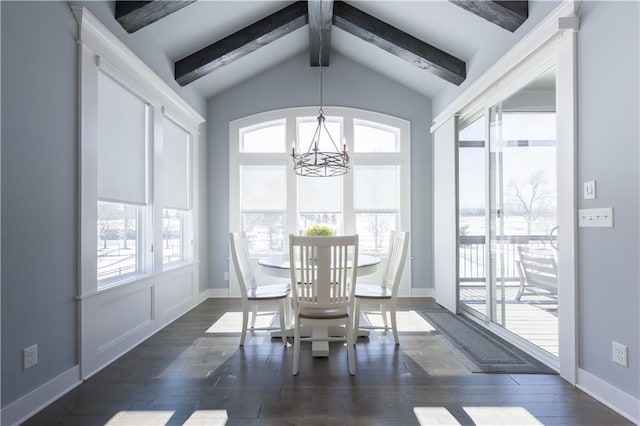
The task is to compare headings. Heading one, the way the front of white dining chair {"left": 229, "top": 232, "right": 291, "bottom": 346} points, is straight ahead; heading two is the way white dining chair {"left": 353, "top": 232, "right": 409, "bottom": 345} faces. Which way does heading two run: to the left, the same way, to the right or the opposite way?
the opposite way

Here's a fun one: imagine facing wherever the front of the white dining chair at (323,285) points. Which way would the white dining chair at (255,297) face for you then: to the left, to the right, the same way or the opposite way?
to the right

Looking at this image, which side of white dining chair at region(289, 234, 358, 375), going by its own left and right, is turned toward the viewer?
back

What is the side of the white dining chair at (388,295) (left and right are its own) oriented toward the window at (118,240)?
front

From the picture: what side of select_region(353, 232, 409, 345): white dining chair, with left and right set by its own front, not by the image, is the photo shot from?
left

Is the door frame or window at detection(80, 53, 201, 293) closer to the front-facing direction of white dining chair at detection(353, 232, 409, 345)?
the window

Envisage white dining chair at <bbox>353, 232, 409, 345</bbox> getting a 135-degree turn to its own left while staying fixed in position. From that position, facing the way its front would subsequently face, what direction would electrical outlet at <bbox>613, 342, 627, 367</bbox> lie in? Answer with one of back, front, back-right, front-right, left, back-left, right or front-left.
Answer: front

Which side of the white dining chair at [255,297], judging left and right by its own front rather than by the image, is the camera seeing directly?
right

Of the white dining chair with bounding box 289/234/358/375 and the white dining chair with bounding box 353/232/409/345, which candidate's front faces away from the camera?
the white dining chair with bounding box 289/234/358/375

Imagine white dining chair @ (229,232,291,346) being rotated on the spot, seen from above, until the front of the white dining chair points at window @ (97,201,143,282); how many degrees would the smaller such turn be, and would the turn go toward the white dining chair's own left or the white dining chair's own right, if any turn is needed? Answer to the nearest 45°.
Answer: approximately 180°

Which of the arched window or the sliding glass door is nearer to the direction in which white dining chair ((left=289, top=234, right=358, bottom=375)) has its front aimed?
the arched window

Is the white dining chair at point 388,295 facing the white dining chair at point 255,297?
yes

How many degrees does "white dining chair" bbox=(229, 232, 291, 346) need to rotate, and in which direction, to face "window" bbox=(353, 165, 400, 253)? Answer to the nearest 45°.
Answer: approximately 45° to its left
